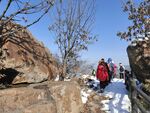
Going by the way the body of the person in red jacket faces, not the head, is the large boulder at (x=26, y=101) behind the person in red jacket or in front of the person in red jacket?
behind

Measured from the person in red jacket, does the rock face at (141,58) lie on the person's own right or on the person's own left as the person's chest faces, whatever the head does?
on the person's own right

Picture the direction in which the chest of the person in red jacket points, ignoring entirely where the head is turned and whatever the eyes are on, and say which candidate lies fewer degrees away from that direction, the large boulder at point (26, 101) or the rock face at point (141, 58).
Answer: the rock face

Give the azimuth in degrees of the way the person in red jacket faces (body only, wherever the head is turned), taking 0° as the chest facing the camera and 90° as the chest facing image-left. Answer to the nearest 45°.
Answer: approximately 180°
